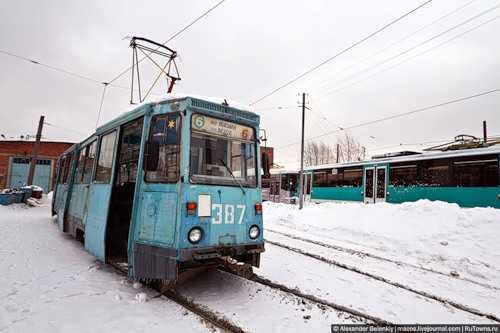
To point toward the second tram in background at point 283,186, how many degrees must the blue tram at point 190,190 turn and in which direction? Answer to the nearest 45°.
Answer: approximately 90° to its left

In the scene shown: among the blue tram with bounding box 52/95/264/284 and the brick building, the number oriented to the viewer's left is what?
0

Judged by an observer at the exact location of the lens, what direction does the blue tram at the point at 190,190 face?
facing the viewer and to the right of the viewer

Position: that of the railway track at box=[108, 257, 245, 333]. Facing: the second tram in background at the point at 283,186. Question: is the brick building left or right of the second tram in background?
left

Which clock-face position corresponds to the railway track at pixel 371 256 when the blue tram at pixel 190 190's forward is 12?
The railway track is roughly at 10 o'clock from the blue tram.

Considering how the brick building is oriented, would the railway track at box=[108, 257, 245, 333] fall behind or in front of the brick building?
in front

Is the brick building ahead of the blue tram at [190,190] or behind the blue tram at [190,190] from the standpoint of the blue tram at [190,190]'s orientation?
behind
